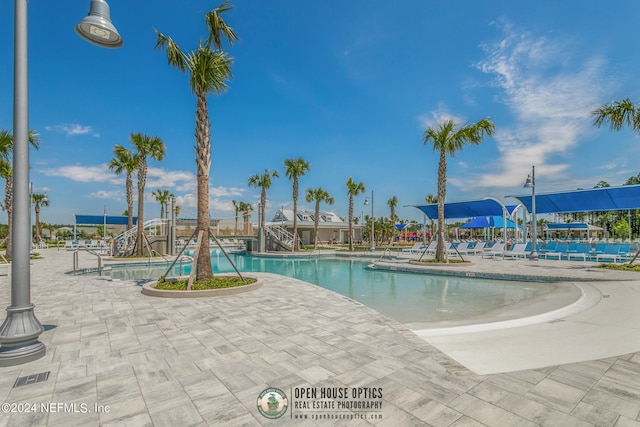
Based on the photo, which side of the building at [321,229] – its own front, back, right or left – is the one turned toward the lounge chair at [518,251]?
front

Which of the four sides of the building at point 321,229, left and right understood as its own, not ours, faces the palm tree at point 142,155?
front

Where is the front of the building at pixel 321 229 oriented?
toward the camera

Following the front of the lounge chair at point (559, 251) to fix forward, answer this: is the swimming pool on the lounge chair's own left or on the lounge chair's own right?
on the lounge chair's own left

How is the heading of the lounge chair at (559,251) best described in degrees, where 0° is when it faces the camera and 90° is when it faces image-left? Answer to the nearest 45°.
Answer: approximately 90°

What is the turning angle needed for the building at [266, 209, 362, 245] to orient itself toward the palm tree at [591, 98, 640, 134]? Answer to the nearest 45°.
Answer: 0° — it already faces it

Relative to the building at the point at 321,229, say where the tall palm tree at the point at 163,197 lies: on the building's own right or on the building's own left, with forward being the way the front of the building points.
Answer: on the building's own right
